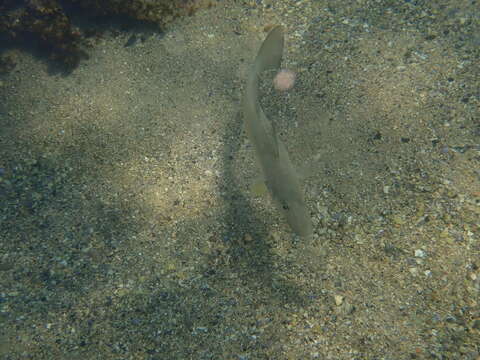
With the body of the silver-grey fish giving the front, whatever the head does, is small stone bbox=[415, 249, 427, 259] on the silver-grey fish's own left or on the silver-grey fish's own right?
on the silver-grey fish's own left

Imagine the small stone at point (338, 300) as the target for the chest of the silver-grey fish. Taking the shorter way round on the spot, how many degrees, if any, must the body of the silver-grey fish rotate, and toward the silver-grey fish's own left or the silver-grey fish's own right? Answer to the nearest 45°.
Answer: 0° — it already faces it

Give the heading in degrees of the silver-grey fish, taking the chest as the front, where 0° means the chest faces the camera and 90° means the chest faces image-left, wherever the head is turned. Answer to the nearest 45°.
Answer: approximately 0°
